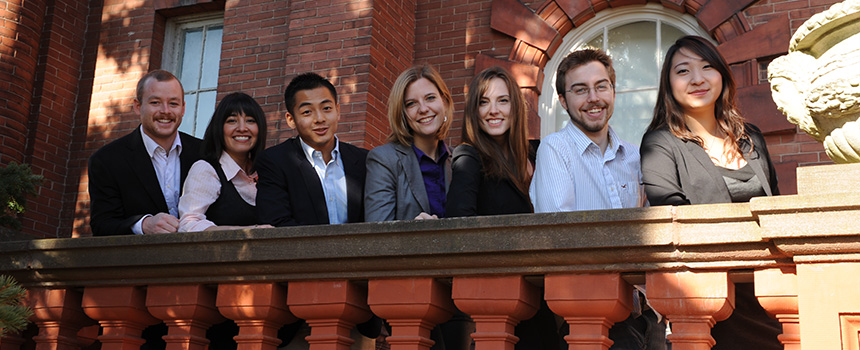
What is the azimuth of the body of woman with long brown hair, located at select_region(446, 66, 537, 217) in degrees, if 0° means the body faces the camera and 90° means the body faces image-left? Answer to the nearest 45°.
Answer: approximately 315°

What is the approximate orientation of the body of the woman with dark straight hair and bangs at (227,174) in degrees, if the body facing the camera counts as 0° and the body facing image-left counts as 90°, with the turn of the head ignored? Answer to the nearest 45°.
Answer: approximately 315°

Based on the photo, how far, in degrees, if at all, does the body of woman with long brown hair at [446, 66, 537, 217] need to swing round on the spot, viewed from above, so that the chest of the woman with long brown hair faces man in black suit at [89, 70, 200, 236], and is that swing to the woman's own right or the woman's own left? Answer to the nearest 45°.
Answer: approximately 135° to the woman's own right

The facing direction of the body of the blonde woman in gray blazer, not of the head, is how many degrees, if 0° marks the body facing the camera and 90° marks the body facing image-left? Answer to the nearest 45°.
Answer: approximately 315°

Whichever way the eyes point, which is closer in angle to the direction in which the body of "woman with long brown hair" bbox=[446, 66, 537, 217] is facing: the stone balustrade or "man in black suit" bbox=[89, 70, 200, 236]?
the stone balustrade

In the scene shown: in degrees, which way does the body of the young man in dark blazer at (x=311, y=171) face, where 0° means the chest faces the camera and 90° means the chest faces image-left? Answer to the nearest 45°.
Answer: approximately 315°
